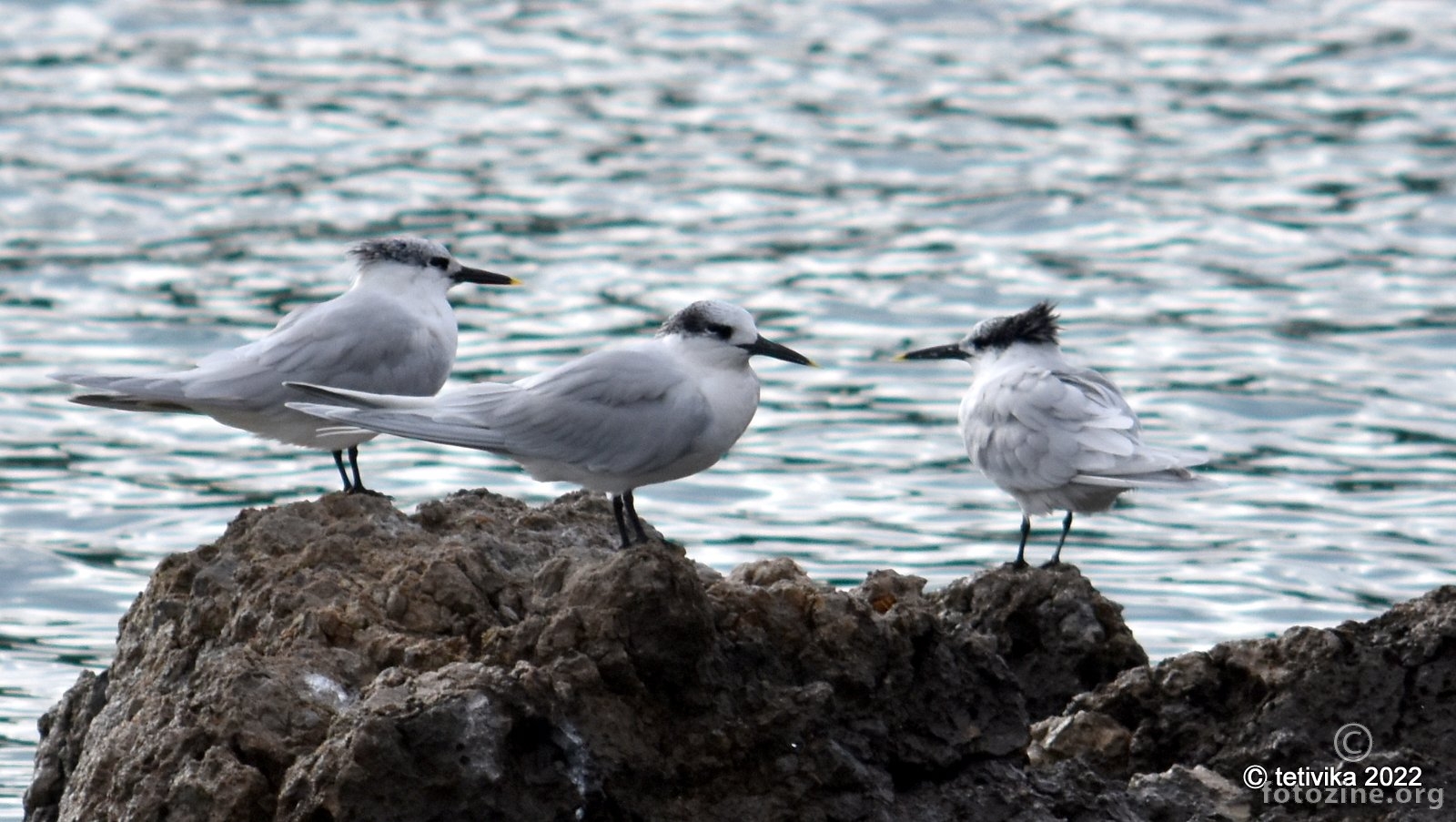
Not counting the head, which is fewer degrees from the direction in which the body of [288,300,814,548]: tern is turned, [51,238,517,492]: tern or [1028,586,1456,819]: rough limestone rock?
the rough limestone rock

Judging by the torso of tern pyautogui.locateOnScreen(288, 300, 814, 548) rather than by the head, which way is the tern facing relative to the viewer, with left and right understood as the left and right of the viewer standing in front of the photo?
facing to the right of the viewer

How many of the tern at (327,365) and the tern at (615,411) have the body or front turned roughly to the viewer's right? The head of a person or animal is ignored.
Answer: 2

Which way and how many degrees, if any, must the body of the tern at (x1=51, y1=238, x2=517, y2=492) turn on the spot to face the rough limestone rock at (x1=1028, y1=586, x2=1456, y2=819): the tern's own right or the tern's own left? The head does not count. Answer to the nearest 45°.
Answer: approximately 45° to the tern's own right

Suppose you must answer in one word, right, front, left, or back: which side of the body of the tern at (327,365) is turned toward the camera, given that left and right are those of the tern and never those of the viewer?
right
